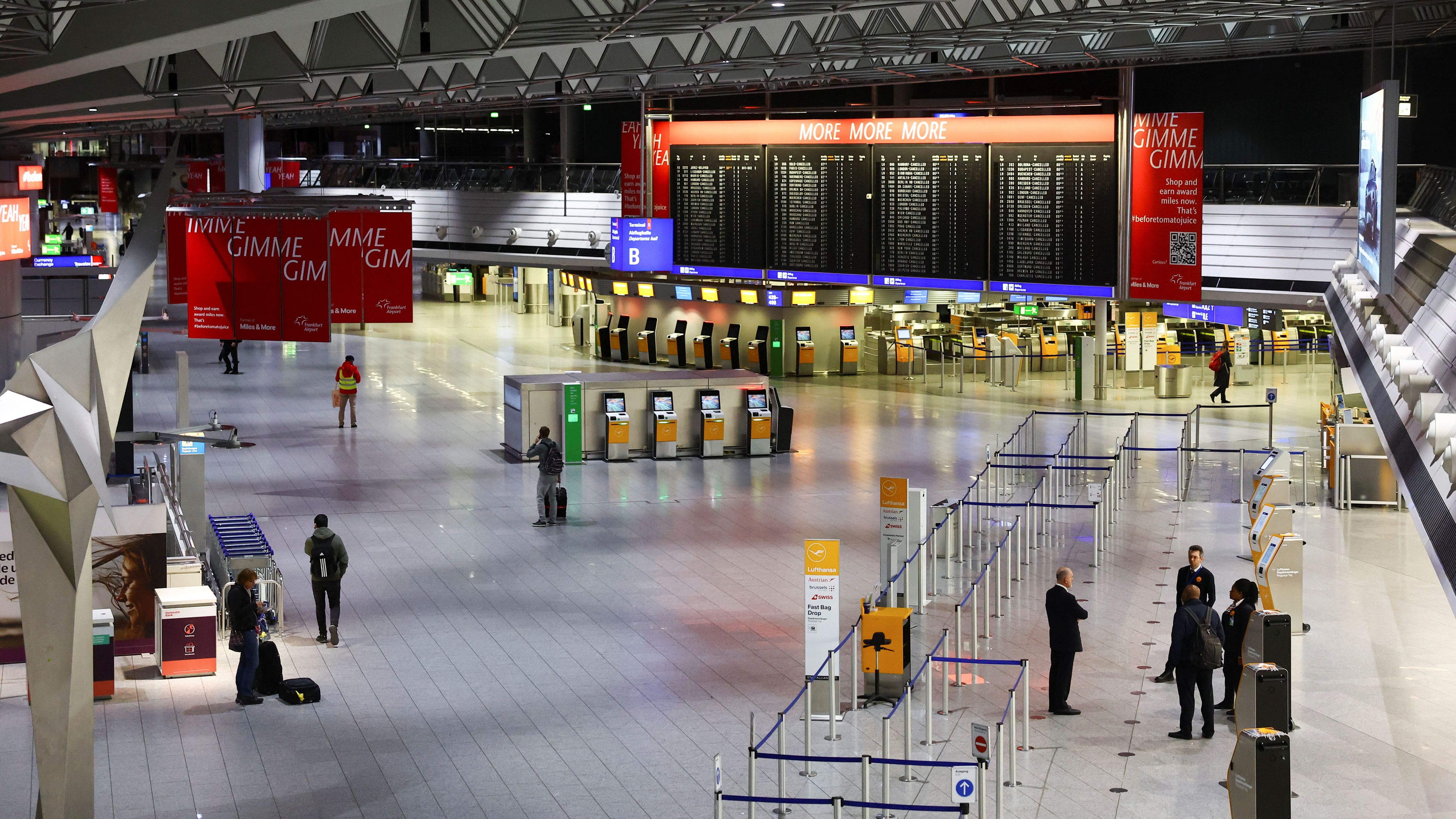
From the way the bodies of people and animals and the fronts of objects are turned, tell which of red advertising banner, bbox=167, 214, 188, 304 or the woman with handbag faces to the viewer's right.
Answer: the woman with handbag

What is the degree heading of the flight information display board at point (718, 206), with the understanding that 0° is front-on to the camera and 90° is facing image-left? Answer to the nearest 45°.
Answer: approximately 0°

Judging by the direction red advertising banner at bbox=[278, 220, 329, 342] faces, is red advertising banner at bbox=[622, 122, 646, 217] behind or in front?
behind

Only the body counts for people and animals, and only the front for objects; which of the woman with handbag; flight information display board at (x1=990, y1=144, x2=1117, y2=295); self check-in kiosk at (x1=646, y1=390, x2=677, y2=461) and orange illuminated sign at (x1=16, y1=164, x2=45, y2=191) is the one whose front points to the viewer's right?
the woman with handbag

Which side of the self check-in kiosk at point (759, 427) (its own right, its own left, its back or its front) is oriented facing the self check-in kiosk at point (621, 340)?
back

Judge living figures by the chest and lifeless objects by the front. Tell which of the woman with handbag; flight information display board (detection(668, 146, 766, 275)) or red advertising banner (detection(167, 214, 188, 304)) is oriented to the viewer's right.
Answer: the woman with handbag

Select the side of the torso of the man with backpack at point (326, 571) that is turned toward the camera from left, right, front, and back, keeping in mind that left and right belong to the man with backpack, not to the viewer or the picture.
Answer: back

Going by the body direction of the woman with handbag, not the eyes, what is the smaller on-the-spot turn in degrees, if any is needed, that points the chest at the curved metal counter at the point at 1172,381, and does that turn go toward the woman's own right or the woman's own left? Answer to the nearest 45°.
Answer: approximately 45° to the woman's own left
